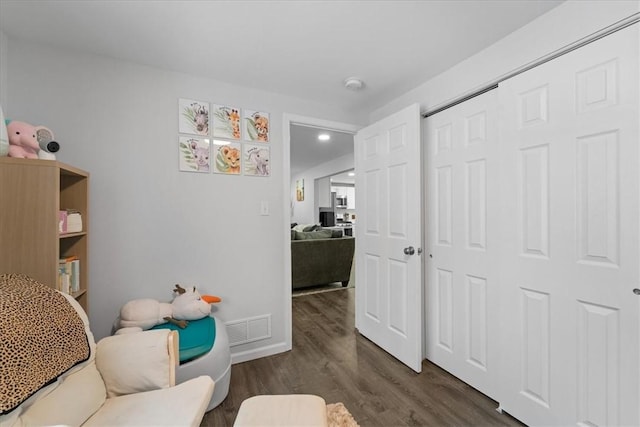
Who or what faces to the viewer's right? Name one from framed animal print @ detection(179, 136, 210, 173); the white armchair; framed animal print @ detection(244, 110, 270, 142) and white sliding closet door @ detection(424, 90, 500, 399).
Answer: the white armchair

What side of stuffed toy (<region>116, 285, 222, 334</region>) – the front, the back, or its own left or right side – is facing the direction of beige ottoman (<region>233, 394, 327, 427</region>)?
right

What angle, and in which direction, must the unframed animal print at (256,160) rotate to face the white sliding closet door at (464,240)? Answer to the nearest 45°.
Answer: approximately 45° to its left

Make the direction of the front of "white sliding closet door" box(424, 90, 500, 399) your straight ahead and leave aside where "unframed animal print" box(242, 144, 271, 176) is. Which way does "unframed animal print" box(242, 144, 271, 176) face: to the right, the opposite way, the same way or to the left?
to the left

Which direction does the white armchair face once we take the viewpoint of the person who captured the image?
facing to the right of the viewer

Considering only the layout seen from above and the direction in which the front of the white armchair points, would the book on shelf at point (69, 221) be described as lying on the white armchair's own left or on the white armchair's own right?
on the white armchair's own left

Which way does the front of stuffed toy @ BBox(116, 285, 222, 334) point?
to the viewer's right
